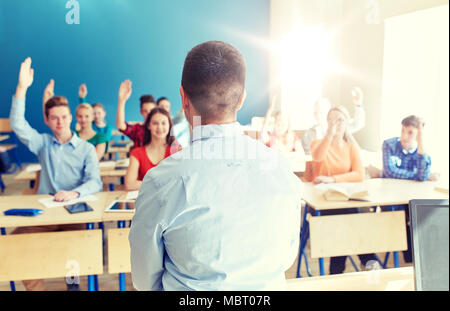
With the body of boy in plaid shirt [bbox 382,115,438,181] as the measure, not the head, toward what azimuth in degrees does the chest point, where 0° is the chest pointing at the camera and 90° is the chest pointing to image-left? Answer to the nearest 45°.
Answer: approximately 0°

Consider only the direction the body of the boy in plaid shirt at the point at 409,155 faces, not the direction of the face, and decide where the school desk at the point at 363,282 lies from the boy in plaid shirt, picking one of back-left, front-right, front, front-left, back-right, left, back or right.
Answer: front

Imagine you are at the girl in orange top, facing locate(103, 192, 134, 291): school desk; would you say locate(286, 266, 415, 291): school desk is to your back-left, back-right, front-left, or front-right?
front-left

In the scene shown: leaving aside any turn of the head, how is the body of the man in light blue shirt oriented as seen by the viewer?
away from the camera

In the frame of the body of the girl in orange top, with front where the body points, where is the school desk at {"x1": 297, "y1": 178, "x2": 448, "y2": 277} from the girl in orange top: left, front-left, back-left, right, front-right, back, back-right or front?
front

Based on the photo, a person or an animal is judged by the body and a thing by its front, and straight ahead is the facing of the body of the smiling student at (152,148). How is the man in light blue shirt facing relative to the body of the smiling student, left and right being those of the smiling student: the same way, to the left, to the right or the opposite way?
the opposite way

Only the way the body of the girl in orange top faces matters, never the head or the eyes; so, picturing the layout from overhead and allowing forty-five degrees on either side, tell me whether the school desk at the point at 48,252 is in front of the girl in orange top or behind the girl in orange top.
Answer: in front
